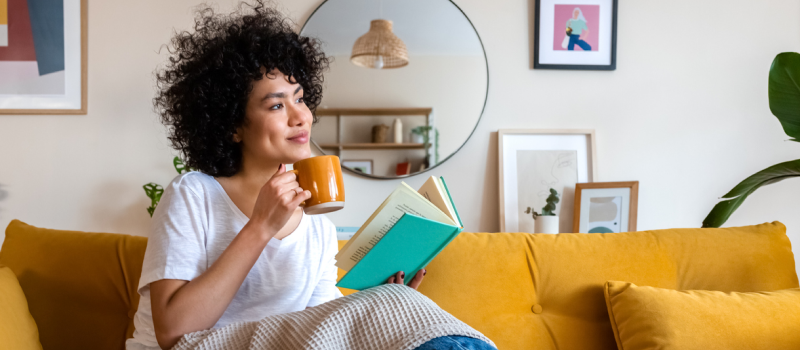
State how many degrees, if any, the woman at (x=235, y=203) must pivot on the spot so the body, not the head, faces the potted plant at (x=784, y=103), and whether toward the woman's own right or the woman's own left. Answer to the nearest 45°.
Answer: approximately 45° to the woman's own left

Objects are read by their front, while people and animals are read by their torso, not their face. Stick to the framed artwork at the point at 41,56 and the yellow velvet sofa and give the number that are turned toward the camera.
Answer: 2

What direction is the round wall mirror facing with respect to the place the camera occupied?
facing the viewer

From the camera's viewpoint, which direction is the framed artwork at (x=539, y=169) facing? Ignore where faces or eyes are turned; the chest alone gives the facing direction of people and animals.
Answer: toward the camera

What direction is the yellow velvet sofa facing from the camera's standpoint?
toward the camera

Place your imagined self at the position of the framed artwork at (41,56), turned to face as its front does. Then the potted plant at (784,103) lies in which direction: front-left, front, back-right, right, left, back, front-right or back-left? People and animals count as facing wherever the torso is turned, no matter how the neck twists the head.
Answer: front-left

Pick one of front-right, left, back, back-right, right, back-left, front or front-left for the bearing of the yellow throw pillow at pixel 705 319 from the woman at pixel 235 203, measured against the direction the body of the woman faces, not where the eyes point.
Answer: front-left

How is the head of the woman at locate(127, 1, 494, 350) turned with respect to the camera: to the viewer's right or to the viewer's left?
to the viewer's right
